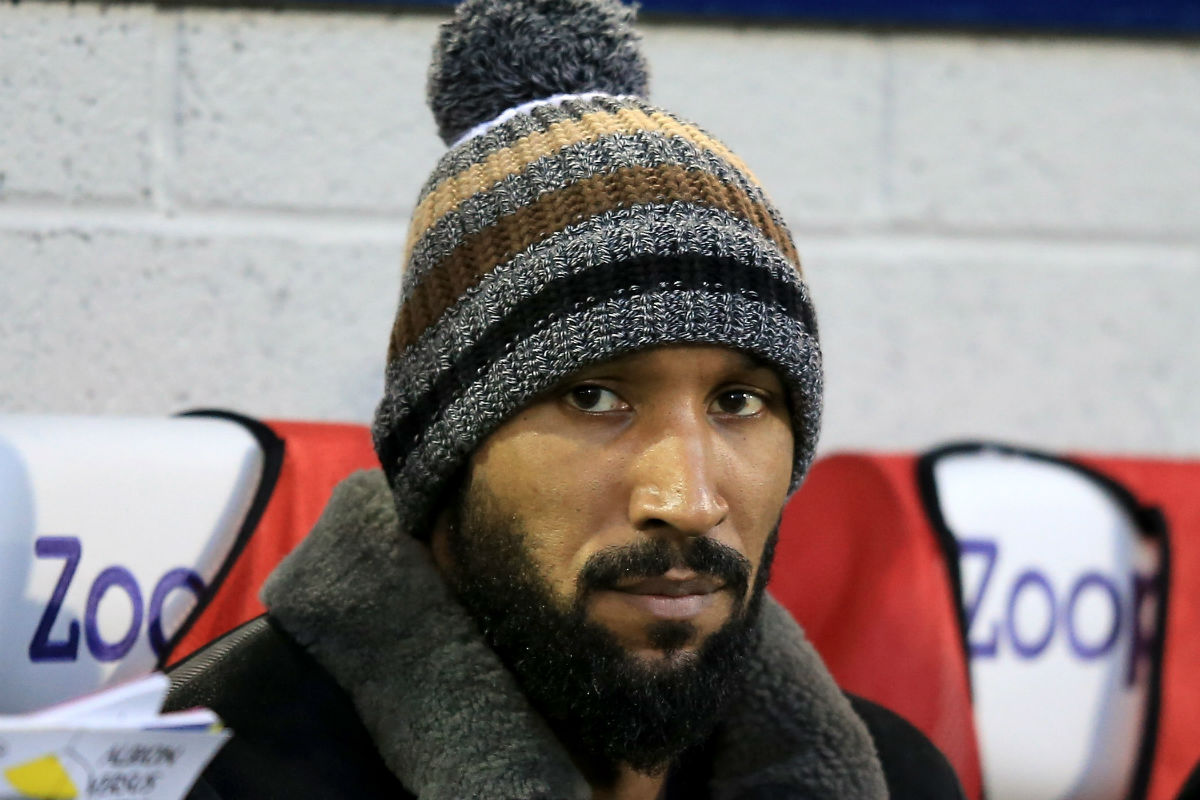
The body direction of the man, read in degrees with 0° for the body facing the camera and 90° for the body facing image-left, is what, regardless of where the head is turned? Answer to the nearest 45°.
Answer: approximately 315°
